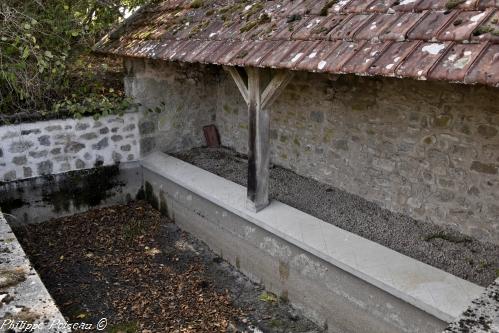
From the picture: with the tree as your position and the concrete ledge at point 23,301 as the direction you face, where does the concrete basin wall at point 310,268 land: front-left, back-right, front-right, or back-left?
front-left

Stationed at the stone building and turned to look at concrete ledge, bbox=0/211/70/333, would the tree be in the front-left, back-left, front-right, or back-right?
front-right

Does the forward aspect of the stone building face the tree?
no

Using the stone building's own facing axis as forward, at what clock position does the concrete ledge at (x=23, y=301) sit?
The concrete ledge is roughly at 12 o'clock from the stone building.

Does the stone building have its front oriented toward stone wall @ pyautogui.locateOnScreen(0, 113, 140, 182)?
no

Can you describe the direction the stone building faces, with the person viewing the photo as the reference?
facing the viewer and to the left of the viewer

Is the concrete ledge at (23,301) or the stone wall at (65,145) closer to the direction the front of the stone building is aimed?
the concrete ledge

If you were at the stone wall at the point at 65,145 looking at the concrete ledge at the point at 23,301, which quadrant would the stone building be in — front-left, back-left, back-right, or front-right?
front-left

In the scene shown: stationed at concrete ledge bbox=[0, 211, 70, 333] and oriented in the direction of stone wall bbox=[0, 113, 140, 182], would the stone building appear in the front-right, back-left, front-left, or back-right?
front-right
